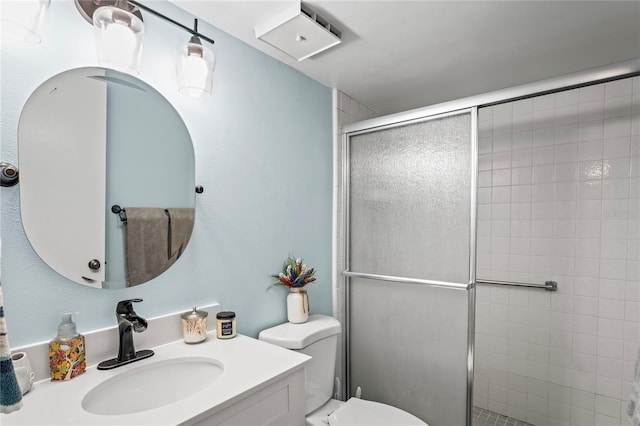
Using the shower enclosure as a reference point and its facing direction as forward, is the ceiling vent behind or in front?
in front

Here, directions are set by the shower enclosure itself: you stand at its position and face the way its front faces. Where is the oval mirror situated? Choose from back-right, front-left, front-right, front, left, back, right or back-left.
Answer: front

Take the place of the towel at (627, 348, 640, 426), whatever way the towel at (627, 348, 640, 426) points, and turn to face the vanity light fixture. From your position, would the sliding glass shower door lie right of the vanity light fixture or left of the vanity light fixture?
right

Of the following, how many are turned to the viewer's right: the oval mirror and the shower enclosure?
0

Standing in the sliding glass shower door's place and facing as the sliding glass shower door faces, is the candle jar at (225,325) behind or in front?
in front

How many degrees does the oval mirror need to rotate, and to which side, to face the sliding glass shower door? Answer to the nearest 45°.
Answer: approximately 90° to its left

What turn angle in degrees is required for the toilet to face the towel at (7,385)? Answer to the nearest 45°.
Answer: approximately 90° to its right

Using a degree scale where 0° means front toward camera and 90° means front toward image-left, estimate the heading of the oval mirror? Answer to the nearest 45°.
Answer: approximately 0°

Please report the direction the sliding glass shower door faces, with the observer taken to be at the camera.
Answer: facing the viewer and to the left of the viewer

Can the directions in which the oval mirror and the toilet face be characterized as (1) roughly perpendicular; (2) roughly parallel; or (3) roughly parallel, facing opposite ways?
roughly parallel
